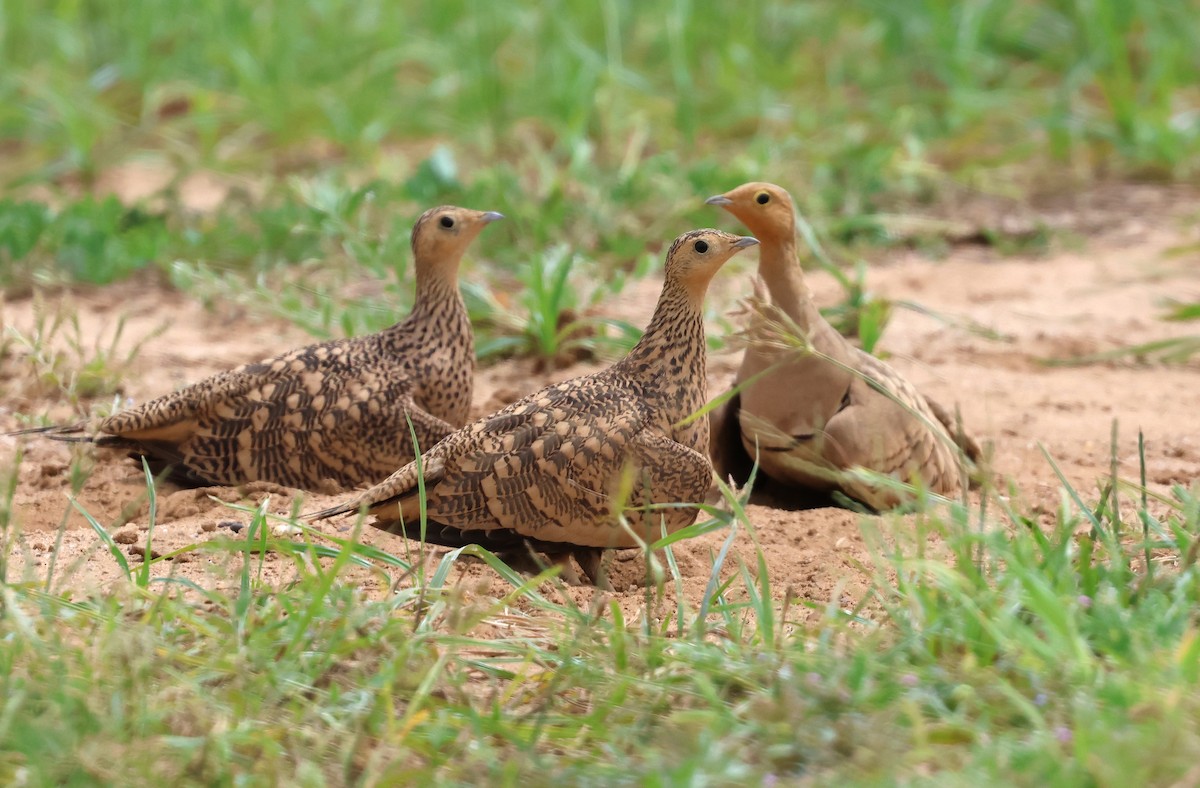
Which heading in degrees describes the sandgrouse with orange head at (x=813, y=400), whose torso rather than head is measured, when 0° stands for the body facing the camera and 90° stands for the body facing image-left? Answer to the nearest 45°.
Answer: approximately 45°
